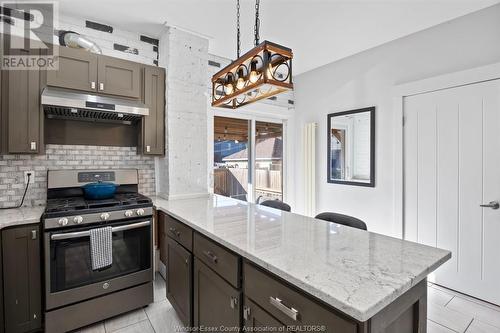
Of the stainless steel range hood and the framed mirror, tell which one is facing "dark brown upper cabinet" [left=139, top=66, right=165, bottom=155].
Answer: the framed mirror

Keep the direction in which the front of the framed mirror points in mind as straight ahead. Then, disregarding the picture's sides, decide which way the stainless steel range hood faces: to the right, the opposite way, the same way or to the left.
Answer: to the left

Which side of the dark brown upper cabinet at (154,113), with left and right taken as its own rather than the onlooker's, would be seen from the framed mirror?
left

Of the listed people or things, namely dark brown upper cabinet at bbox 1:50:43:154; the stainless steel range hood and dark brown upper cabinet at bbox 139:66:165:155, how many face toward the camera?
3

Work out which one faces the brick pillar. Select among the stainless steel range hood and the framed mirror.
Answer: the framed mirror

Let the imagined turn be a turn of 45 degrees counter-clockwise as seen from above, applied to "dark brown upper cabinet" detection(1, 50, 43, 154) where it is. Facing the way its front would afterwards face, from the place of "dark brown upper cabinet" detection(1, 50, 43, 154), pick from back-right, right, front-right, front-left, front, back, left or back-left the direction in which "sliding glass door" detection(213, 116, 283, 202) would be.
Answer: front-left

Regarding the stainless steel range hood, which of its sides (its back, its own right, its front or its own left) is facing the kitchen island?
front

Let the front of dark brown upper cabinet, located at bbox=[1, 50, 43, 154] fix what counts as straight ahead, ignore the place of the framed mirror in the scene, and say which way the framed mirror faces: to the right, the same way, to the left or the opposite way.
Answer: to the right

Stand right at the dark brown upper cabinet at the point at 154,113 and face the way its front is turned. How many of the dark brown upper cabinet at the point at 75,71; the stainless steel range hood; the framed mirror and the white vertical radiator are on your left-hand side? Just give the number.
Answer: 2
